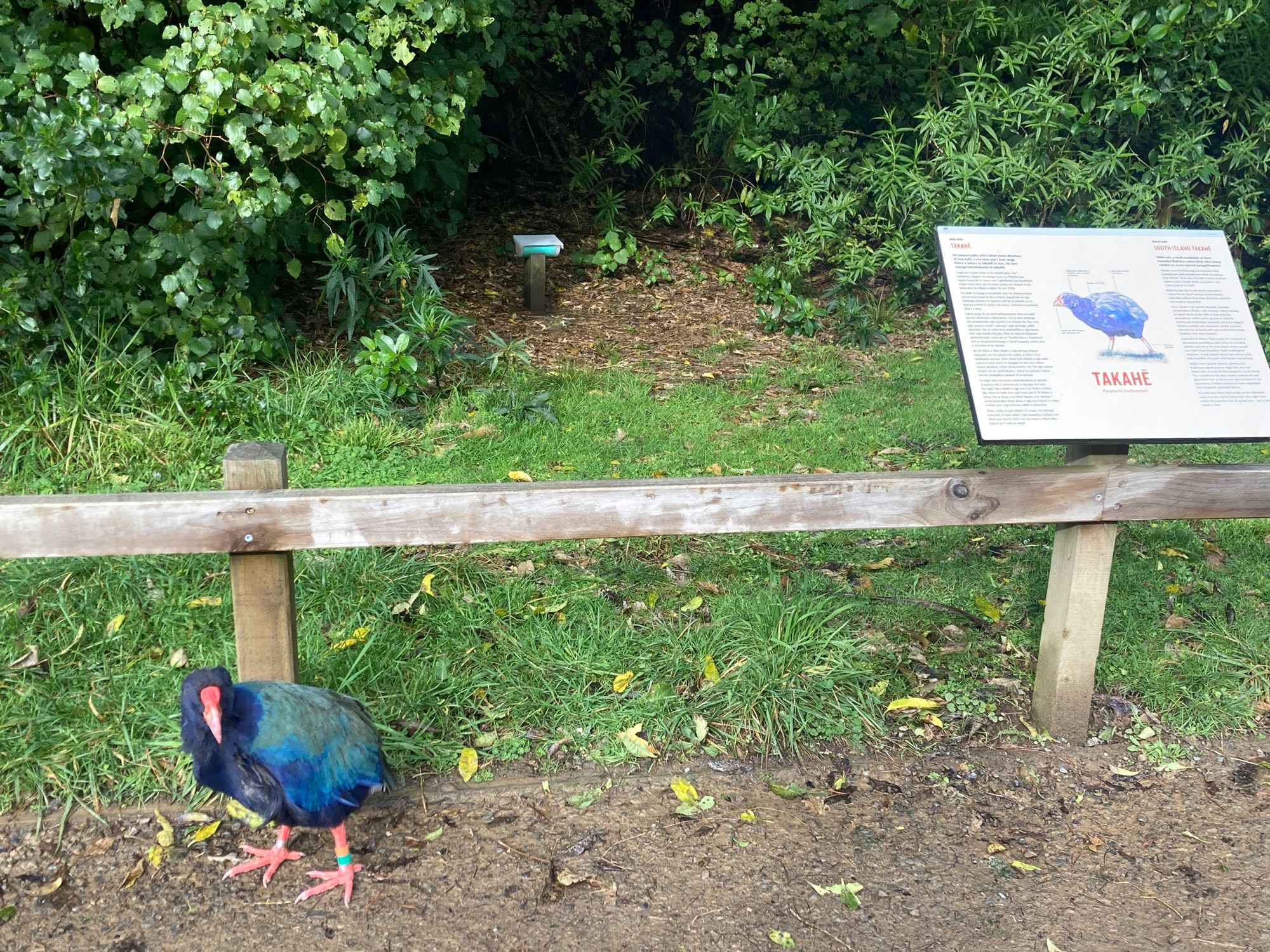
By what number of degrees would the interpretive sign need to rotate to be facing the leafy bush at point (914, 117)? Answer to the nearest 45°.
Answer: approximately 180°

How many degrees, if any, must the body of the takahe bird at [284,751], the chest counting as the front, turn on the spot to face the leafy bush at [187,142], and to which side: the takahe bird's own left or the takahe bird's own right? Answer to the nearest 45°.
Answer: approximately 135° to the takahe bird's own right

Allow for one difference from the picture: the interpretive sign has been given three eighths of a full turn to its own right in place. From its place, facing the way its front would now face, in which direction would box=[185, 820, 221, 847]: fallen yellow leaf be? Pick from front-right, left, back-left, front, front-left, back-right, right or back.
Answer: left

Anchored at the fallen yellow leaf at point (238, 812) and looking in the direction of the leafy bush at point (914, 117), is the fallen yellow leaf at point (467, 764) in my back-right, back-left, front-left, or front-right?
front-right

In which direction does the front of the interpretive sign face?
toward the camera

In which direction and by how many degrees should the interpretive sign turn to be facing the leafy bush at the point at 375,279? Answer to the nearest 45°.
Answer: approximately 135° to its right

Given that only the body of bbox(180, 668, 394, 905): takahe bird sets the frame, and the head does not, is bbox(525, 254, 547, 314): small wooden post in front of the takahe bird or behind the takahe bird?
behind

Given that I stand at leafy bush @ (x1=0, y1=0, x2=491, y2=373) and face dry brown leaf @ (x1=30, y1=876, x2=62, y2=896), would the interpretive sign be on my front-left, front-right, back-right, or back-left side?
front-left

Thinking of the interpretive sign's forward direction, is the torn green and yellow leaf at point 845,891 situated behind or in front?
in front

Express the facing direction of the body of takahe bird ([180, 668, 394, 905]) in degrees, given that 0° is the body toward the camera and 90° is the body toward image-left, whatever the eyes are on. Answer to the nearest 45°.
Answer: approximately 45°
